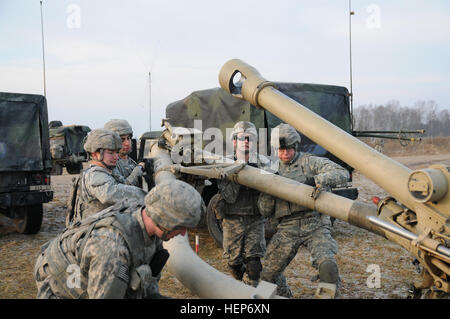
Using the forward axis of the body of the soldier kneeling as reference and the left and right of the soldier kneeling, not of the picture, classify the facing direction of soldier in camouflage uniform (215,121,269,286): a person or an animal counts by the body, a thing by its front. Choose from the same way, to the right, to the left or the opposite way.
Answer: to the right

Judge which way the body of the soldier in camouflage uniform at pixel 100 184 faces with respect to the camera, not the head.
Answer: to the viewer's right

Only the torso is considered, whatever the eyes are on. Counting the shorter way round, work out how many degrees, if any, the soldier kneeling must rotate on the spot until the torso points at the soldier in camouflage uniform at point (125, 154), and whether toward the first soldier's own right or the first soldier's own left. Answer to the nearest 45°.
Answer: approximately 90° to the first soldier's own left

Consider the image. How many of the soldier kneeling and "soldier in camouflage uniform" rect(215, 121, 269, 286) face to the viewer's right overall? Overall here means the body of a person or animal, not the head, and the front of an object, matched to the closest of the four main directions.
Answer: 1

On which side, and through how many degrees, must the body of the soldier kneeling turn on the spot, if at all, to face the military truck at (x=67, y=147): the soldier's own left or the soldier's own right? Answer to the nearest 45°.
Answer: approximately 90° to the soldier's own left

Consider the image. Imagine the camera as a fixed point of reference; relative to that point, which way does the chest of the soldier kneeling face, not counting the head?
to the viewer's right

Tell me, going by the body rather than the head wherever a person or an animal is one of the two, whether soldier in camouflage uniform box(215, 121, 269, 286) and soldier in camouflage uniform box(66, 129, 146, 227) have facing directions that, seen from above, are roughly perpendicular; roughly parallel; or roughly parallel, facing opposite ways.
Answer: roughly perpendicular

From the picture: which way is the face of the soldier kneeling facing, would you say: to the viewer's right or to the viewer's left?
to the viewer's right
